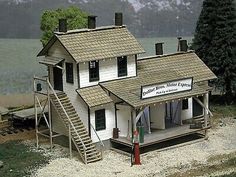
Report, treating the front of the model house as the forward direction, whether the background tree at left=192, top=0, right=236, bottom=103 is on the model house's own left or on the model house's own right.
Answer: on the model house's own left

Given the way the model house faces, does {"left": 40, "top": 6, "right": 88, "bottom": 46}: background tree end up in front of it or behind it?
behind

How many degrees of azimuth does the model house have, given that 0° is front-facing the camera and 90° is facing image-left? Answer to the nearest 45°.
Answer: approximately 315°
